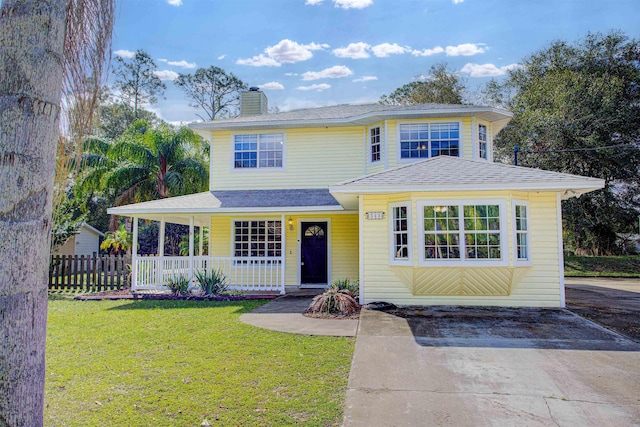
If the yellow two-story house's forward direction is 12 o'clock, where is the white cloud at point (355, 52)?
The white cloud is roughly at 6 o'clock from the yellow two-story house.

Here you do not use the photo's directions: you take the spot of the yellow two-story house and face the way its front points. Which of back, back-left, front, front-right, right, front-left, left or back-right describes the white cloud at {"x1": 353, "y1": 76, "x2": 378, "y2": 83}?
back

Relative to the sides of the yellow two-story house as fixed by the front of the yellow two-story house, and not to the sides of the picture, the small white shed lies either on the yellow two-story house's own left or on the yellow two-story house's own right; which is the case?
on the yellow two-story house's own right

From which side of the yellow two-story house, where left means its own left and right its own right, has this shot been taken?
front

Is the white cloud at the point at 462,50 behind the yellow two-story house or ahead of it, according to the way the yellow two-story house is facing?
behind

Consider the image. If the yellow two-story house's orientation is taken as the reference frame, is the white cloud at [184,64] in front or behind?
behind

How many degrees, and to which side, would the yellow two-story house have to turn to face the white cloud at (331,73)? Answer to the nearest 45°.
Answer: approximately 180°

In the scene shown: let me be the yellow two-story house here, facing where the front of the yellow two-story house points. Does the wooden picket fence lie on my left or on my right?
on my right

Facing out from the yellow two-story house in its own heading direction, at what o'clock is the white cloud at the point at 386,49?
The white cloud is roughly at 6 o'clock from the yellow two-story house.

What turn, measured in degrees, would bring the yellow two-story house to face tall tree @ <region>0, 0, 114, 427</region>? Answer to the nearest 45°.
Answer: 0° — it already faces it

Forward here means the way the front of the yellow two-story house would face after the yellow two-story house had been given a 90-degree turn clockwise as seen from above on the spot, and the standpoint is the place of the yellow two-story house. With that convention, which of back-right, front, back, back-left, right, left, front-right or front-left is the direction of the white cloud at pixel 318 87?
right

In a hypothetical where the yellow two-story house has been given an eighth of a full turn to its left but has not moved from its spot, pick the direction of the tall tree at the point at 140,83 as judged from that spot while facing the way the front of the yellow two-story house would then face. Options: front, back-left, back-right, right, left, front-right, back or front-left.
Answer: back

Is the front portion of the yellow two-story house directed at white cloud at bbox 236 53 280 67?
no

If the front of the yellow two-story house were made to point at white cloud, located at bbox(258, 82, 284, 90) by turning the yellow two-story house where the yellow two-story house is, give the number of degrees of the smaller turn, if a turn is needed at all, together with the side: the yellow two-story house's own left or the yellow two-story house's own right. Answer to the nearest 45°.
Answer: approximately 180°

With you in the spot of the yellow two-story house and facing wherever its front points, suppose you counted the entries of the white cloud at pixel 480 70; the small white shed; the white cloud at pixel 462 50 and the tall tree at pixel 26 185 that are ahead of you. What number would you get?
1

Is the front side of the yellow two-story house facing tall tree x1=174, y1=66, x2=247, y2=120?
no
